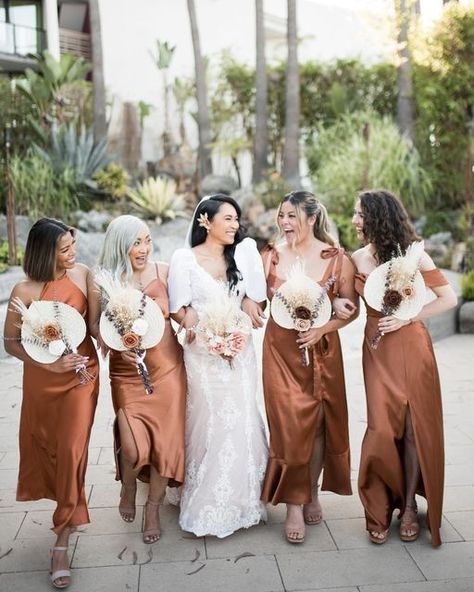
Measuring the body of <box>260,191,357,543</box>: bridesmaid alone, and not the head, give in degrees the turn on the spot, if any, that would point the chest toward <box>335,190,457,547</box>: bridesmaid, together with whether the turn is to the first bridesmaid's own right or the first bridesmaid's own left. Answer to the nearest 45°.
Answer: approximately 90° to the first bridesmaid's own left

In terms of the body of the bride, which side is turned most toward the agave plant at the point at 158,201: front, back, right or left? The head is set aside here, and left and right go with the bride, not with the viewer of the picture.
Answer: back

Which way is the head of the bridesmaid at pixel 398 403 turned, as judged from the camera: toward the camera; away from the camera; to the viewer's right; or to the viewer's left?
to the viewer's left

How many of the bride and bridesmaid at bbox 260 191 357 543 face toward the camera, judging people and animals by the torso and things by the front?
2

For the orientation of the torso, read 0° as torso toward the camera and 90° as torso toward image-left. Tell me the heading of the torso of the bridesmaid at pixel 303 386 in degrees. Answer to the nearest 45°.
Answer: approximately 0°

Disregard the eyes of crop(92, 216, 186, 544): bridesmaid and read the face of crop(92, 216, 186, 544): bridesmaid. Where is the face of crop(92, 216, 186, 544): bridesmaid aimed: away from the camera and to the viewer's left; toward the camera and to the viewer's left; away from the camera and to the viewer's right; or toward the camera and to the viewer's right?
toward the camera and to the viewer's right

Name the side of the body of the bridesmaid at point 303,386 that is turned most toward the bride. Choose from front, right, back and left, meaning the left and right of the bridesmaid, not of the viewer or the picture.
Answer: right

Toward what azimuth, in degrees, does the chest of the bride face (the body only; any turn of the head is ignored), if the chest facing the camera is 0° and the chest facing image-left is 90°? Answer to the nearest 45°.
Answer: approximately 0°

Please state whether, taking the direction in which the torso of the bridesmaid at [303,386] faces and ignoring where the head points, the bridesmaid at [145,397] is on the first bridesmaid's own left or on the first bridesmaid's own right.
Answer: on the first bridesmaid's own right

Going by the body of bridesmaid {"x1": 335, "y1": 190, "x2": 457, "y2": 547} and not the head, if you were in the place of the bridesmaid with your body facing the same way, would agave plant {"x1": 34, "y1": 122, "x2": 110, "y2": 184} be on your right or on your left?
on your right

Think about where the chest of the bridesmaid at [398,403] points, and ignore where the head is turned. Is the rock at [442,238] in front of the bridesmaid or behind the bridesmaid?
behind

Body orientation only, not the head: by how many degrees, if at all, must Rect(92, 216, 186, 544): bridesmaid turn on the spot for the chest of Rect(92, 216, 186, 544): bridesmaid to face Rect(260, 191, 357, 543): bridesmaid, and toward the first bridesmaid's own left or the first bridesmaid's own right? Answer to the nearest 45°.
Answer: approximately 90° to the first bridesmaid's own left
